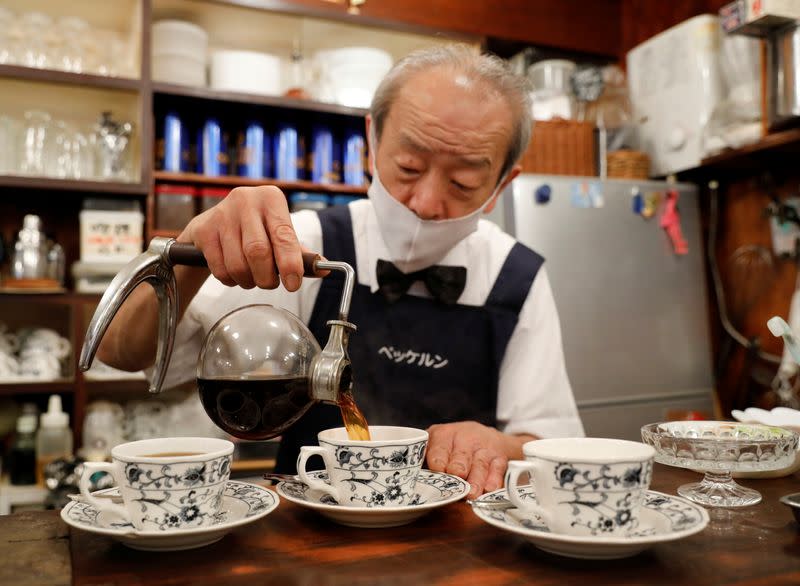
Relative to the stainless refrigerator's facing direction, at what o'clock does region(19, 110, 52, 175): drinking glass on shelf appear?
The drinking glass on shelf is roughly at 2 o'clock from the stainless refrigerator.

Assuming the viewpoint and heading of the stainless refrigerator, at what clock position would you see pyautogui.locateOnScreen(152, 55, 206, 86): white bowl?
The white bowl is roughly at 2 o'clock from the stainless refrigerator.

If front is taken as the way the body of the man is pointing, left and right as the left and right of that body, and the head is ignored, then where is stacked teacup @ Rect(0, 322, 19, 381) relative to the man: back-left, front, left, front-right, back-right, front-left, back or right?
back-right

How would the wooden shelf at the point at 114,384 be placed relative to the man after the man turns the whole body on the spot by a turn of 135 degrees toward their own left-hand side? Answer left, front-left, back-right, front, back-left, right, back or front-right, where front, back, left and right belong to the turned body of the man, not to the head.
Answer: left

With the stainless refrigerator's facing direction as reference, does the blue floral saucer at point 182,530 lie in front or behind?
in front

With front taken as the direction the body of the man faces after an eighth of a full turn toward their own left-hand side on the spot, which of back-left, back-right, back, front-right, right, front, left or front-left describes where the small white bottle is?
back

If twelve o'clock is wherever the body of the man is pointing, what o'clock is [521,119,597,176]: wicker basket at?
The wicker basket is roughly at 7 o'clock from the man.

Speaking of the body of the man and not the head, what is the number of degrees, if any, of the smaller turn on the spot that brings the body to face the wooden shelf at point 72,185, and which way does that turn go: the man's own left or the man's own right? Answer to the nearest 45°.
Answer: approximately 135° to the man's own right

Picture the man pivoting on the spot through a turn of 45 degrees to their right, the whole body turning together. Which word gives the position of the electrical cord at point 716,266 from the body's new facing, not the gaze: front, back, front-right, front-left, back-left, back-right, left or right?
back

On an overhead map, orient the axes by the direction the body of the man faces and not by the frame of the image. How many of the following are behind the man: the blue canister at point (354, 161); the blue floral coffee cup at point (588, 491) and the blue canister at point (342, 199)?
2

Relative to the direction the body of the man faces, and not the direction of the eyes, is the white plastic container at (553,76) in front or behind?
behind

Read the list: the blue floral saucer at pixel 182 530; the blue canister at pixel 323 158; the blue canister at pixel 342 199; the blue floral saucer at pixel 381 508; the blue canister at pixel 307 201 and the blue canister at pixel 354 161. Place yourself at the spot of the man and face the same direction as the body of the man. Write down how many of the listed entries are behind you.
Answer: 4

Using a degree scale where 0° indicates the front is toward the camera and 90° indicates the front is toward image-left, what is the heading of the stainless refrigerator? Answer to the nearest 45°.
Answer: approximately 0°

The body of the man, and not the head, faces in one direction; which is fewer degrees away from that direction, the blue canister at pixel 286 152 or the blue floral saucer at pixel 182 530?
the blue floral saucer

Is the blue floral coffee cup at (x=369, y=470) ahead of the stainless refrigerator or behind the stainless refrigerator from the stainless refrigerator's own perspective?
ahead

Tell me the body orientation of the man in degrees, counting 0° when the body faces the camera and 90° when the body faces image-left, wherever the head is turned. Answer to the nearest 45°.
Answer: approximately 0°

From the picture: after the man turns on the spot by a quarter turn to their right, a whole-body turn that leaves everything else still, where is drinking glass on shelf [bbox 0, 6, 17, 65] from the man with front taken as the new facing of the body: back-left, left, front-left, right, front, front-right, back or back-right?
front-right

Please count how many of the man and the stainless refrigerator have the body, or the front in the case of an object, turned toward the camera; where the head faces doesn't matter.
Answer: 2
